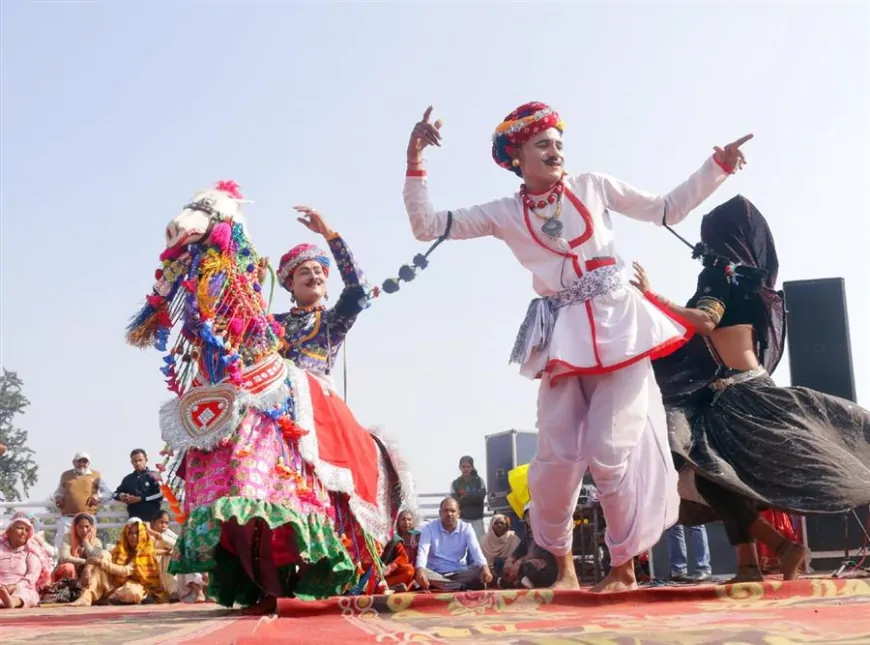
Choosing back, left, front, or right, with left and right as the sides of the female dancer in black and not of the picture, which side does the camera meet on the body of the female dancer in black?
left

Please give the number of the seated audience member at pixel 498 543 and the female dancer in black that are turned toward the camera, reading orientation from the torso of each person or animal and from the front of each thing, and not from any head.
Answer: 1

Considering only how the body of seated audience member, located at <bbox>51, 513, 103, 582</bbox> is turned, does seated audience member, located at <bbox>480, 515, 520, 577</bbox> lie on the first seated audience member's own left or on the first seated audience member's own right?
on the first seated audience member's own left

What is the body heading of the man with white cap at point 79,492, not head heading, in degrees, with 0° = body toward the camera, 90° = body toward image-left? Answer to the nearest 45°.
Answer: approximately 0°

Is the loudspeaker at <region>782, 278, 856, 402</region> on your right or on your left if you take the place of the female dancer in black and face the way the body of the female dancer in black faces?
on your right

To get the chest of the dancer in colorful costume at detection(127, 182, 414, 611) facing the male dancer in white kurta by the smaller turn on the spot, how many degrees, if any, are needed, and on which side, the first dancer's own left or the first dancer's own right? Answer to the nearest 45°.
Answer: approximately 90° to the first dancer's own left

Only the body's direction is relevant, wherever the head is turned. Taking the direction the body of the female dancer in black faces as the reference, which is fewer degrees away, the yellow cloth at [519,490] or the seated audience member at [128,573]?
the seated audience member

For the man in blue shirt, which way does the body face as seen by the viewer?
toward the camera

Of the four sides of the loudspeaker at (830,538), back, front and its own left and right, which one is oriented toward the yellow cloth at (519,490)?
right

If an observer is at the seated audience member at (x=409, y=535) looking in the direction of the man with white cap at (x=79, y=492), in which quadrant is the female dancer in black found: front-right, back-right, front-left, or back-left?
back-left

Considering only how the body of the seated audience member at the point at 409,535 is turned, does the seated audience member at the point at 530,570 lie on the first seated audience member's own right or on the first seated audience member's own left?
on the first seated audience member's own left

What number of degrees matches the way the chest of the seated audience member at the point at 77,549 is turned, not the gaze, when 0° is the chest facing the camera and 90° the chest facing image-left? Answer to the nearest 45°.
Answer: approximately 0°

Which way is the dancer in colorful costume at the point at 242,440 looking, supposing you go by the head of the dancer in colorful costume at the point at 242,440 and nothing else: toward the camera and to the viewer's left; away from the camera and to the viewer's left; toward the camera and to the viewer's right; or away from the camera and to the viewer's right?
toward the camera and to the viewer's left

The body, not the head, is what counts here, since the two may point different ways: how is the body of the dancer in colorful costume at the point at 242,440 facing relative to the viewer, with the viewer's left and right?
facing the viewer and to the left of the viewer

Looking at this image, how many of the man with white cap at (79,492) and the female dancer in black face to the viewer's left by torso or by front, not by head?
1

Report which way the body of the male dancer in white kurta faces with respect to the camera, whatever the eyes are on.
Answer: toward the camera
